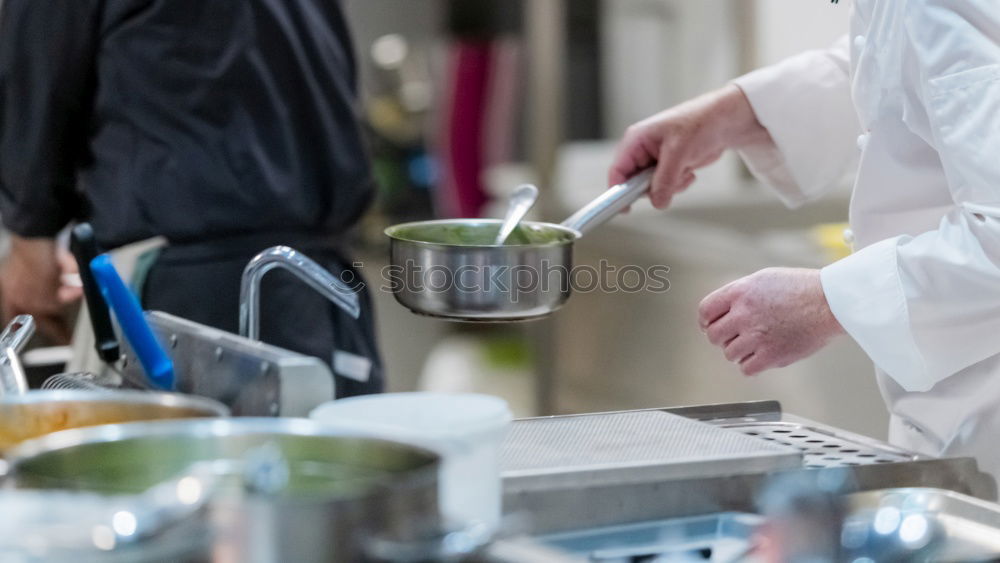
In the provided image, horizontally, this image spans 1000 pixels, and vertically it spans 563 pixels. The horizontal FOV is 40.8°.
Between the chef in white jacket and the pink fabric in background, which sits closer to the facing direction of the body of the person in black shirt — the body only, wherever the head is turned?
the chef in white jacket

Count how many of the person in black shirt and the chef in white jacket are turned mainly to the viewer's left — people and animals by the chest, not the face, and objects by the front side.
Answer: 1

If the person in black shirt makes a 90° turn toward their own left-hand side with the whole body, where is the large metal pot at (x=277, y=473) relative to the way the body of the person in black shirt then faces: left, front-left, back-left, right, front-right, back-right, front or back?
back-right

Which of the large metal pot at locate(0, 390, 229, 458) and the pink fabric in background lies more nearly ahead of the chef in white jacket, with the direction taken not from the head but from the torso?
the large metal pot

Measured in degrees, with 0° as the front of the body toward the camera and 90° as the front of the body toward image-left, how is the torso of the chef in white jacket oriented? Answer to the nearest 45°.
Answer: approximately 90°

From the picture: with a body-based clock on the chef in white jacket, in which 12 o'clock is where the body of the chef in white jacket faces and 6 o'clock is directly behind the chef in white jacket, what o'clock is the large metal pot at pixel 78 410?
The large metal pot is roughly at 11 o'clock from the chef in white jacket.
